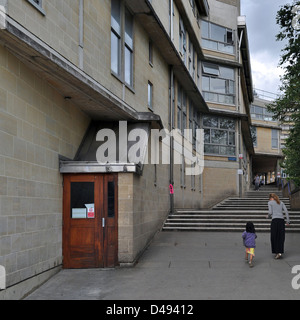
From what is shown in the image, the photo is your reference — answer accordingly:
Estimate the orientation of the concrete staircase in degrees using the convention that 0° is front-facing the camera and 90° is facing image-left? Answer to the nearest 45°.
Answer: approximately 0°

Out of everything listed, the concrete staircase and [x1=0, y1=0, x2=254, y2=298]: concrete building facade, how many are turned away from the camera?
0

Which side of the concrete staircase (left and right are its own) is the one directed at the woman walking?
front

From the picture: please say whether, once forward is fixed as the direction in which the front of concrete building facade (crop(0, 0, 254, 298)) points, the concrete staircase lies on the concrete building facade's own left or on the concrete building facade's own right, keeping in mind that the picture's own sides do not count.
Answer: on the concrete building facade's own left

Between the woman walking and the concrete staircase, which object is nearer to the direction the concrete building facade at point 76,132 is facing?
the woman walking
